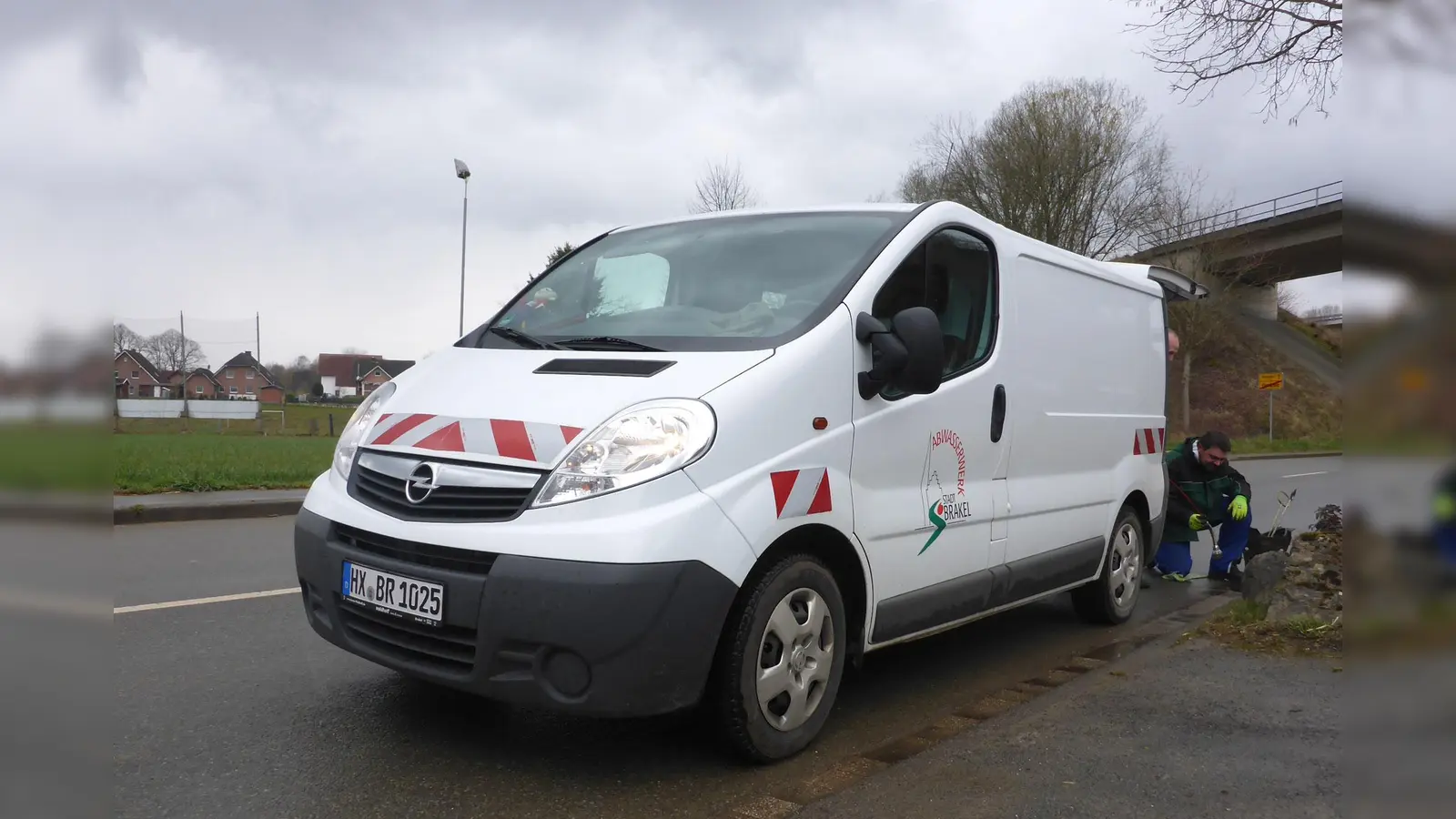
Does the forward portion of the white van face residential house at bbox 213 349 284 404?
no

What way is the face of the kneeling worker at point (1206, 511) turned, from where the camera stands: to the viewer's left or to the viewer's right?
to the viewer's right

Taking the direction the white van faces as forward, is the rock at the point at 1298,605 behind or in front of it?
behind

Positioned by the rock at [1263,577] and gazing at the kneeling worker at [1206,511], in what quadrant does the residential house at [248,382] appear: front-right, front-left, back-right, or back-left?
front-left

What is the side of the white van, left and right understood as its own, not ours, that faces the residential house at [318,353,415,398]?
right

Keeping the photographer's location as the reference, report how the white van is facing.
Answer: facing the viewer and to the left of the viewer

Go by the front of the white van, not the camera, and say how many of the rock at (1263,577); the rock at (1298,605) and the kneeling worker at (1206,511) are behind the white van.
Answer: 3

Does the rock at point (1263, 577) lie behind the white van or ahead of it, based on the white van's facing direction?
behind

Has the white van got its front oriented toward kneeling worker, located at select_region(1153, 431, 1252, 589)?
no
